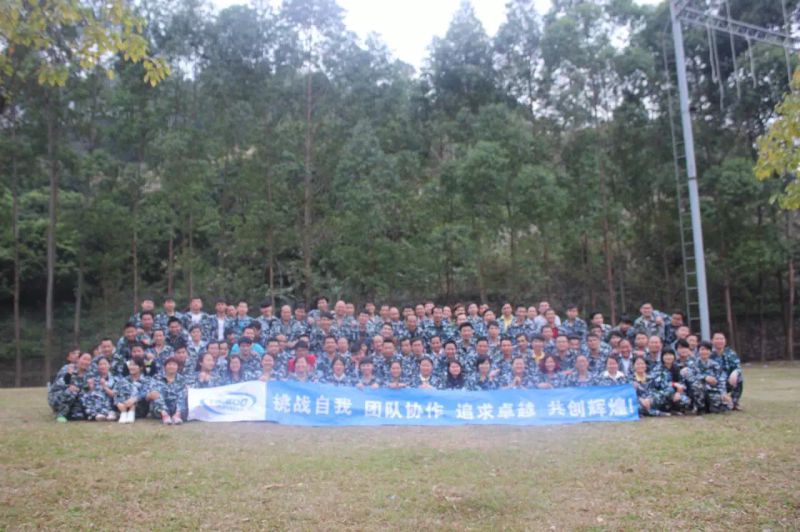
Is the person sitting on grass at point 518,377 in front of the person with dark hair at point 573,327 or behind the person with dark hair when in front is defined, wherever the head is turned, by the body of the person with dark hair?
in front

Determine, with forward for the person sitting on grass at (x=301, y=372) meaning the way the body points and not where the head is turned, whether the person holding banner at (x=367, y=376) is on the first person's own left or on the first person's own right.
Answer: on the first person's own left

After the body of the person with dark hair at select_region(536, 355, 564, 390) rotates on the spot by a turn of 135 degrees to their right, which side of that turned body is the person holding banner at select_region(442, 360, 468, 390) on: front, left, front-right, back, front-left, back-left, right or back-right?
front-left

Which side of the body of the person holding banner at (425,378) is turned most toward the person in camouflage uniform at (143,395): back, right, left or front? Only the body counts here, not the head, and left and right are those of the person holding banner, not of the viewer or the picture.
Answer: right

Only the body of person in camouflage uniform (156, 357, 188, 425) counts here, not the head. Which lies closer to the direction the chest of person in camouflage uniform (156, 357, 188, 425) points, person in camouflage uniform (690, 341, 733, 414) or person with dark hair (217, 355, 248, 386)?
the person in camouflage uniform

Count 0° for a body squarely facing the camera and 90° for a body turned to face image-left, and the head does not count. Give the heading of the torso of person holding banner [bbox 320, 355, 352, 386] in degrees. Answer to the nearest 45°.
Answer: approximately 0°

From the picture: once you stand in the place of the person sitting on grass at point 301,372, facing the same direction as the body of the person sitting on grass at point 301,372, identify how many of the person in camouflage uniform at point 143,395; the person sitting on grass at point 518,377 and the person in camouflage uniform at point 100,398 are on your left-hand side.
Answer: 1

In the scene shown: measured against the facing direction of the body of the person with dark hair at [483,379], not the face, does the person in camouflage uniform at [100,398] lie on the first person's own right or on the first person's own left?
on the first person's own right
